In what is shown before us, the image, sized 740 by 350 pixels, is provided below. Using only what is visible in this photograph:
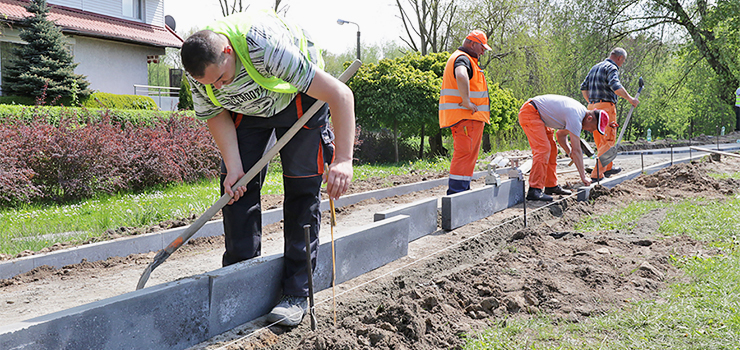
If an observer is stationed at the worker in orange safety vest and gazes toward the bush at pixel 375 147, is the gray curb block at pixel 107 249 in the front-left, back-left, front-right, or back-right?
back-left

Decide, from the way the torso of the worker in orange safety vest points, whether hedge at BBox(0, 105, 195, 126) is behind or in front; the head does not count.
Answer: behind
